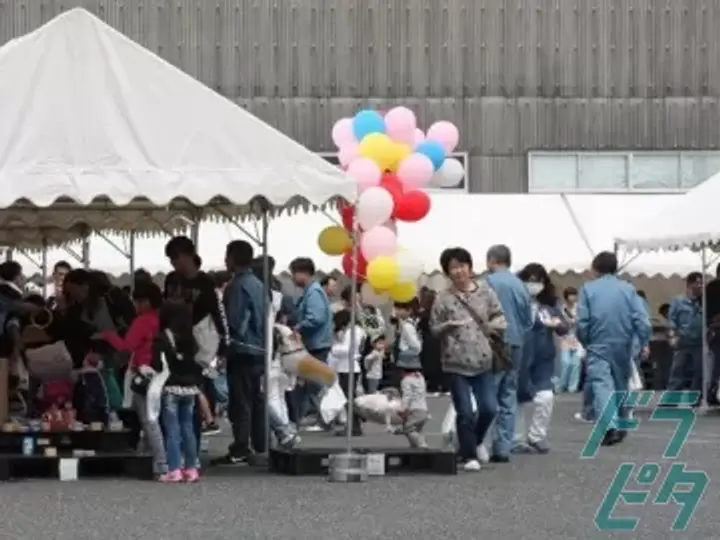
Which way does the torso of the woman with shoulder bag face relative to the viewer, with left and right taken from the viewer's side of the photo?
facing the viewer

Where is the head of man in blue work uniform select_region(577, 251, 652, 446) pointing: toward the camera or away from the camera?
away from the camera

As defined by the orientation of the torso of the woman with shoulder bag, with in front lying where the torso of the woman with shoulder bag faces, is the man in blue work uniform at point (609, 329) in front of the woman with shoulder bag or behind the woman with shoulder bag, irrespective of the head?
behind

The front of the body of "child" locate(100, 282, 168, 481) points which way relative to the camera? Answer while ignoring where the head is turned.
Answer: to the viewer's left

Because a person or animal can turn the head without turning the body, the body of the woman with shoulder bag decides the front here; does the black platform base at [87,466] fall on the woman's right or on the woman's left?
on the woman's right

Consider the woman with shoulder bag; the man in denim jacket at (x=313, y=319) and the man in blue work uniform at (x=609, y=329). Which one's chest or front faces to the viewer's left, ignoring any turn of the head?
the man in denim jacket

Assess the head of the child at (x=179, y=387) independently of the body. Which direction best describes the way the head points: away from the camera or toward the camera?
away from the camera

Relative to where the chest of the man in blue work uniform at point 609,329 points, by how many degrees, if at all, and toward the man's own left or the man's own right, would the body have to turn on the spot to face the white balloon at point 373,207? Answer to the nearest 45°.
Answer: approximately 135° to the man's own left
